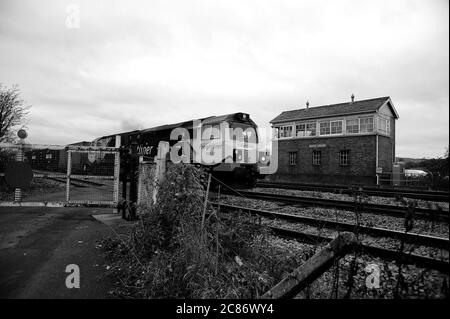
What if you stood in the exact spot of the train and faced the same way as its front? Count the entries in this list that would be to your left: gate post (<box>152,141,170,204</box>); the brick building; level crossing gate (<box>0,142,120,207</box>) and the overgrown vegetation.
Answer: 1

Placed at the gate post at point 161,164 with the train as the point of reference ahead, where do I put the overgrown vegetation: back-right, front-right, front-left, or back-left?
back-right

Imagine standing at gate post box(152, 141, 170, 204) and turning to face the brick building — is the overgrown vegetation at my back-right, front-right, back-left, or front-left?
back-right

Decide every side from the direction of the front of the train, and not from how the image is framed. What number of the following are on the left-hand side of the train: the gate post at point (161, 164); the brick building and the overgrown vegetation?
1

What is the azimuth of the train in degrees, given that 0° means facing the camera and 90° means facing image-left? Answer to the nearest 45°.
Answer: approximately 315°

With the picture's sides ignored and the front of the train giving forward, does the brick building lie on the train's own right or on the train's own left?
on the train's own left

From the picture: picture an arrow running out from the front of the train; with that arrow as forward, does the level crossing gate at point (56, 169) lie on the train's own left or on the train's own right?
on the train's own right

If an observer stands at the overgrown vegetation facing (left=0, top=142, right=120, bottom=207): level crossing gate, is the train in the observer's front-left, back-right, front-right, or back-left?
front-right

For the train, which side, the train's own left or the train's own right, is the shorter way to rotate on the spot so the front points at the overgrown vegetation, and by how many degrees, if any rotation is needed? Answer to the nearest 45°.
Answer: approximately 45° to the train's own right

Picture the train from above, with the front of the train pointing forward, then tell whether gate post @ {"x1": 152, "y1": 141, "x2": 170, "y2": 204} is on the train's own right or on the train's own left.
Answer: on the train's own right
